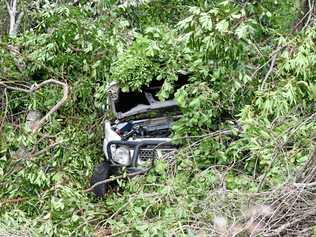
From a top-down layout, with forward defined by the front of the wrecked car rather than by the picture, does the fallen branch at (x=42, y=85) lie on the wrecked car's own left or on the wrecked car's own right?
on the wrecked car's own right

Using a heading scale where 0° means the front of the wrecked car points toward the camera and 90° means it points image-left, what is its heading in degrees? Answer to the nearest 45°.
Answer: approximately 0°

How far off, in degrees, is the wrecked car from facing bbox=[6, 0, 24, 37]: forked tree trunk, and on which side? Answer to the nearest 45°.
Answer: approximately 135° to its right
